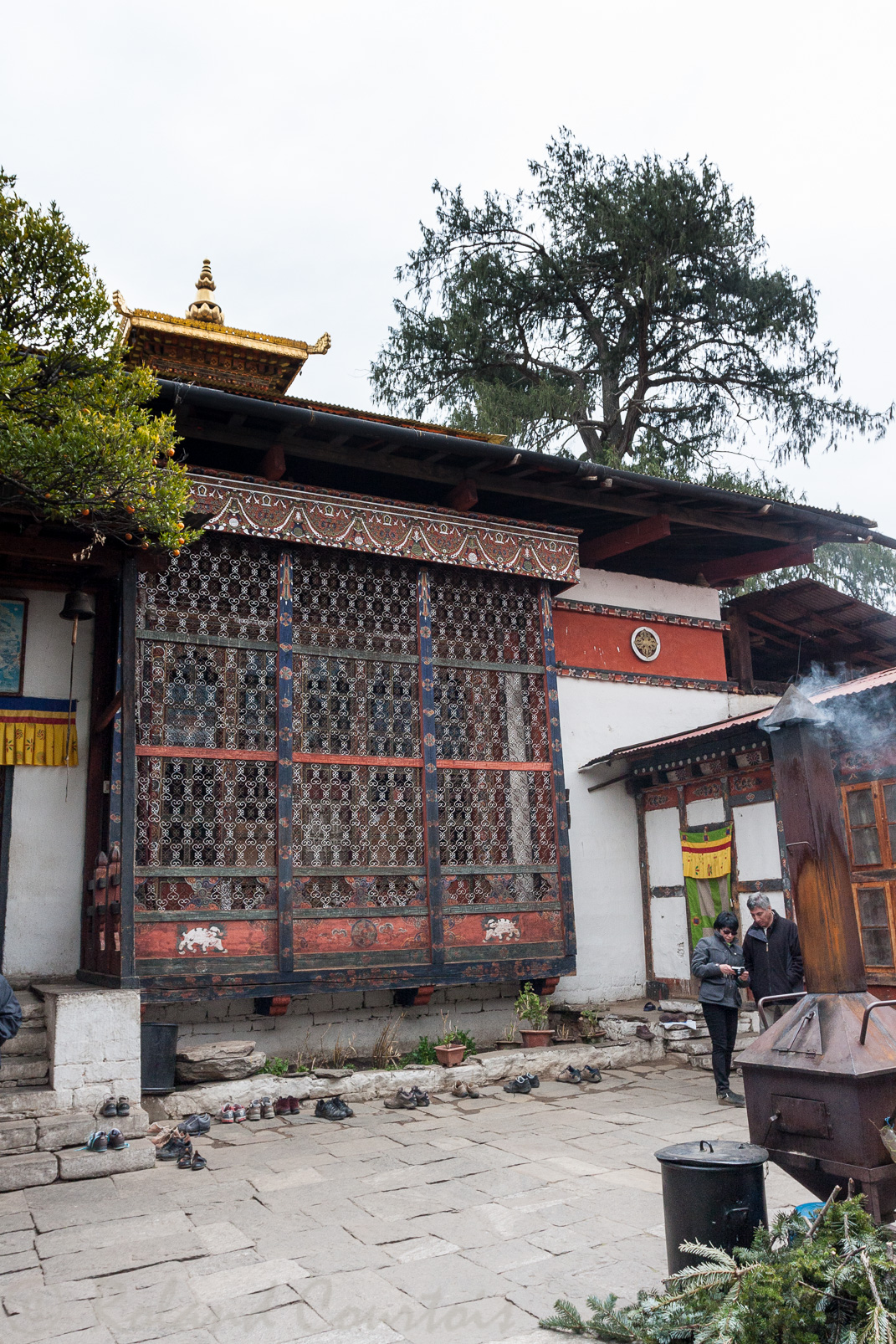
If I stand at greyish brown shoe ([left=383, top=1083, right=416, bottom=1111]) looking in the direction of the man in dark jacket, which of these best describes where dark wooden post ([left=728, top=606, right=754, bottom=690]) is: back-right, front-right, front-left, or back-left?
front-left

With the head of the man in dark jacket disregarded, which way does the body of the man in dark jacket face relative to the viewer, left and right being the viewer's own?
facing the viewer and to the left of the viewer

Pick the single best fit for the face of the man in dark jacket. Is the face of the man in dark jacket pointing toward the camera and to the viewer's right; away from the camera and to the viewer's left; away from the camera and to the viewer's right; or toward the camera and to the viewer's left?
toward the camera and to the viewer's left

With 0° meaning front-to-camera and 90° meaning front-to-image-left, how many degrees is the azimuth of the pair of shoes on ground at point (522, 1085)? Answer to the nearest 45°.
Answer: approximately 135°

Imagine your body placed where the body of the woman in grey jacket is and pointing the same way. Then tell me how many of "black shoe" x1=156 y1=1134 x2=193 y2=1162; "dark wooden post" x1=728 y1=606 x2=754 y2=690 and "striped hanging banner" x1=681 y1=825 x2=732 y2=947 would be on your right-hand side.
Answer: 1

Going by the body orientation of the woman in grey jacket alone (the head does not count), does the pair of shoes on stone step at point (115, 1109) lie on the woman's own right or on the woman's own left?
on the woman's own right

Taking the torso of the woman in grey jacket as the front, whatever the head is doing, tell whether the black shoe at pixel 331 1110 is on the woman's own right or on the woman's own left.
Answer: on the woman's own right

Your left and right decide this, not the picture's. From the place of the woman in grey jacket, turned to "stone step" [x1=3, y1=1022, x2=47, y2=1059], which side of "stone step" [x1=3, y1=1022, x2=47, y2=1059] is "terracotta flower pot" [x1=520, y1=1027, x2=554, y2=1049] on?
right

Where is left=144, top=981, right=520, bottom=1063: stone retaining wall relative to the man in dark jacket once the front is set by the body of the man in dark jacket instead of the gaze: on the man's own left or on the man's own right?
on the man's own right

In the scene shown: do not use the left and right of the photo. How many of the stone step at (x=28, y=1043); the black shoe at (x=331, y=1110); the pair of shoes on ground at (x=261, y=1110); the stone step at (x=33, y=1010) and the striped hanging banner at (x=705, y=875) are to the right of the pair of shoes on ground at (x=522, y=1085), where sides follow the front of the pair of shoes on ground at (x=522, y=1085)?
1

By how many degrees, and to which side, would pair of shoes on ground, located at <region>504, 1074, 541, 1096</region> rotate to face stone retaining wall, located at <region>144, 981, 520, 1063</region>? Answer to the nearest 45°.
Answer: approximately 45° to its left
